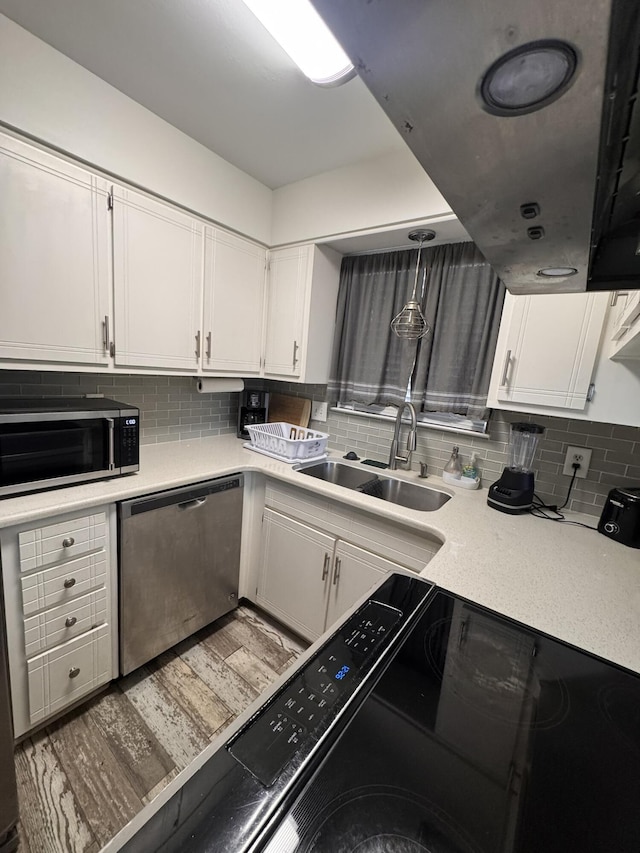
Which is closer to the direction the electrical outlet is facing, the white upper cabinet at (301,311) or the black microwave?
the black microwave

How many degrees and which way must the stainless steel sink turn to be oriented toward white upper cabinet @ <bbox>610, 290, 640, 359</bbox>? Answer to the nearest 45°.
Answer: approximately 90° to its left

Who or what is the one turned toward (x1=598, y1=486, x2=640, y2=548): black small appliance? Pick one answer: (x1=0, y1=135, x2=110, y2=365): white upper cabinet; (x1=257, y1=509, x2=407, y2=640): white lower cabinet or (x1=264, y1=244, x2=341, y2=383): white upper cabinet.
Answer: (x1=0, y1=135, x2=110, y2=365): white upper cabinet

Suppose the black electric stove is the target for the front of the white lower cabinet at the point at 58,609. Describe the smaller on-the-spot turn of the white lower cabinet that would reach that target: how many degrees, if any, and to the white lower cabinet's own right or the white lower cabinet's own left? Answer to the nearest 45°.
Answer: approximately 45° to the white lower cabinet's own right

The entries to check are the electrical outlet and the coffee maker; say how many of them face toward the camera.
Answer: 2
